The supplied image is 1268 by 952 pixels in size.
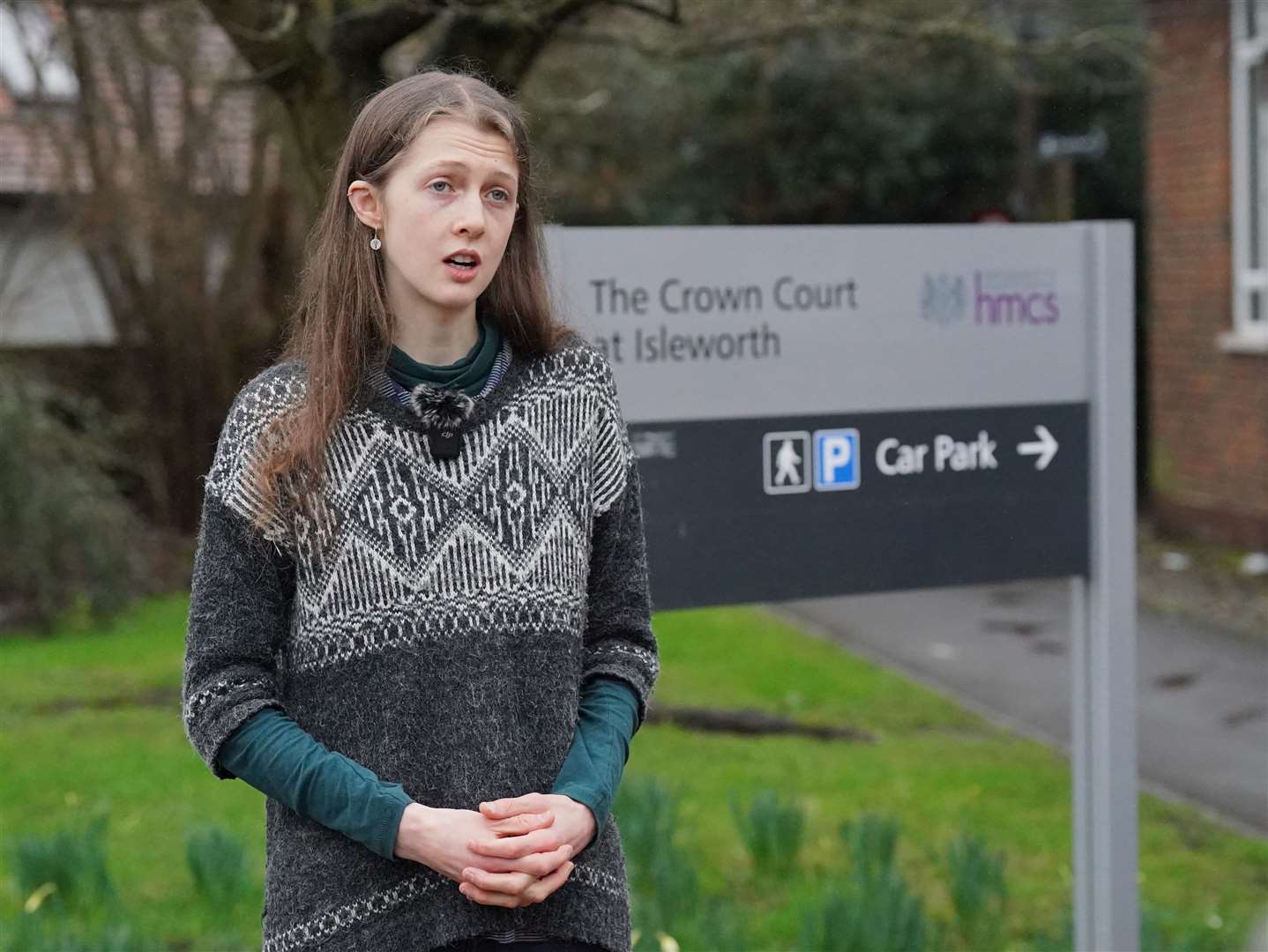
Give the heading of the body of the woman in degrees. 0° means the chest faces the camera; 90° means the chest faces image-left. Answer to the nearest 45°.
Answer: approximately 315°

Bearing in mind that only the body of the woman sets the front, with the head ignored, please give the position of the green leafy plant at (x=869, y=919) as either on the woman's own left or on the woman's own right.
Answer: on the woman's own left

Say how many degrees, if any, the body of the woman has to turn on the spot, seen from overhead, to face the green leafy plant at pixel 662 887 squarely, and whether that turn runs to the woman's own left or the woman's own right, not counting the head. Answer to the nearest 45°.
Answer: approximately 135° to the woman's own left

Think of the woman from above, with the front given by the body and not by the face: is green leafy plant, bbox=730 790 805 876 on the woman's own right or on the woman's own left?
on the woman's own left

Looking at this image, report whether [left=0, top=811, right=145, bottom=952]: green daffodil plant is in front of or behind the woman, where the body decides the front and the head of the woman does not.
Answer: behind

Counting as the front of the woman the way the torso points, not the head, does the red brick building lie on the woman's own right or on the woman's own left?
on the woman's own left
